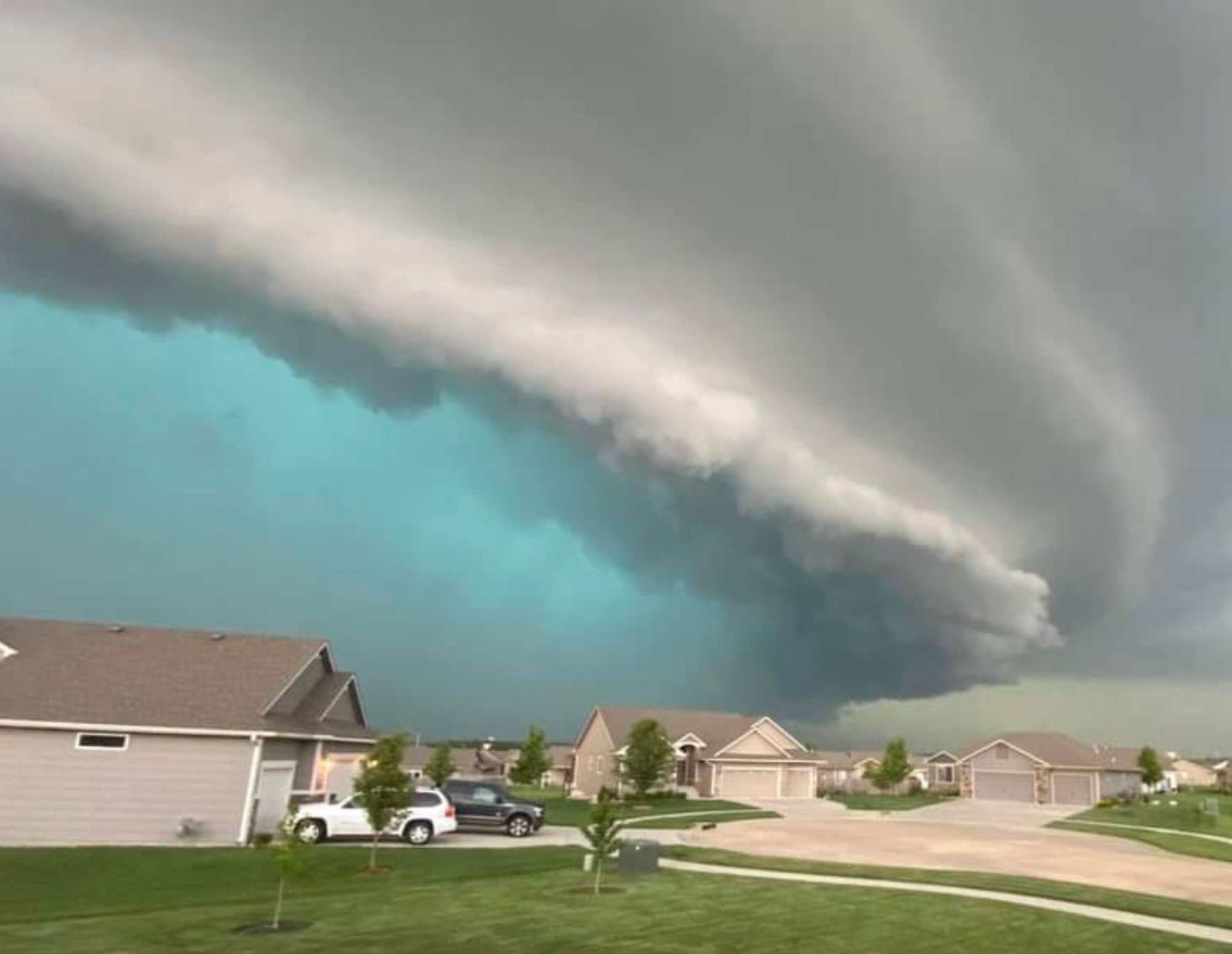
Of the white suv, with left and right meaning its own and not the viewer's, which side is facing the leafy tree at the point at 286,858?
left

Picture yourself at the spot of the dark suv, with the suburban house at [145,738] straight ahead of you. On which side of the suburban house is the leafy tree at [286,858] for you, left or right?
left

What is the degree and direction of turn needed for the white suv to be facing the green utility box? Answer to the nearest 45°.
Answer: approximately 135° to its left

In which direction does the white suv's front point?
to the viewer's left

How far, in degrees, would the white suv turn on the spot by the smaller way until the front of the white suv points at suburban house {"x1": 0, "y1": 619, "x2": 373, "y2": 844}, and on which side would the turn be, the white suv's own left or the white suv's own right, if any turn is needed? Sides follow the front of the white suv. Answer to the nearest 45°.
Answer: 0° — it already faces it

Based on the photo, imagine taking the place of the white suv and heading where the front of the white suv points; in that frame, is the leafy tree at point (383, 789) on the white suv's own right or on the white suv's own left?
on the white suv's own left
